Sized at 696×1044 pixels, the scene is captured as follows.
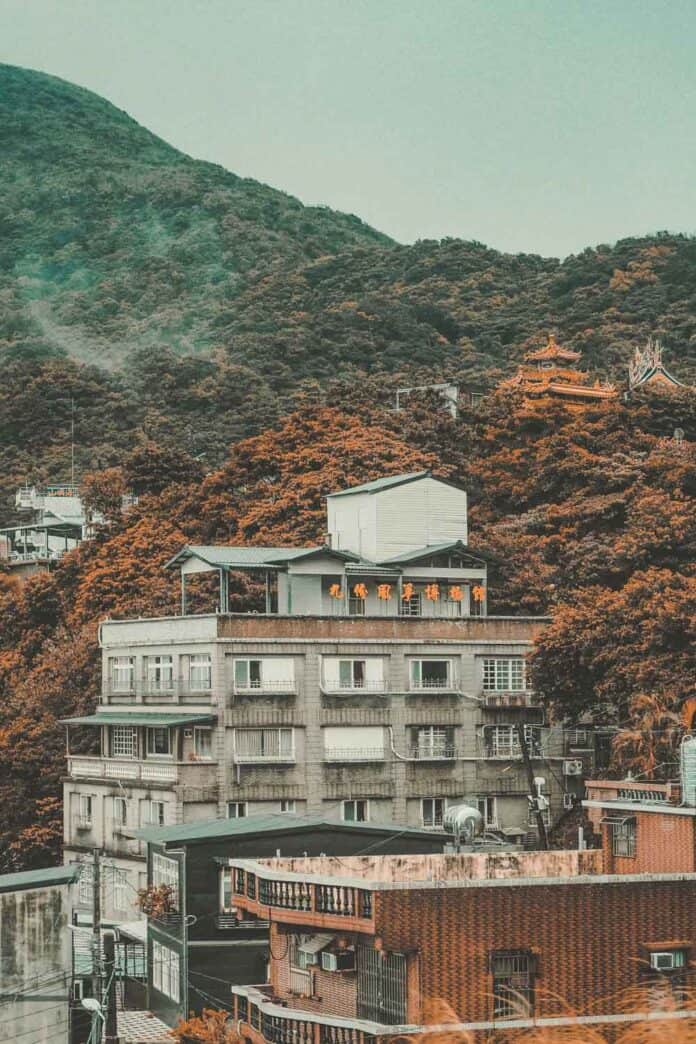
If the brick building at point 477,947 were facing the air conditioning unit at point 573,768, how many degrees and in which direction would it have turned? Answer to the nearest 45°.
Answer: approximately 135° to its right

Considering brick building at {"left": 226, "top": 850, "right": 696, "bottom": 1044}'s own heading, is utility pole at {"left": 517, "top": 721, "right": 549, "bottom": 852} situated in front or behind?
behind

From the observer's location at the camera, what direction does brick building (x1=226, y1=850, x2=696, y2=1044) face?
facing the viewer and to the left of the viewer

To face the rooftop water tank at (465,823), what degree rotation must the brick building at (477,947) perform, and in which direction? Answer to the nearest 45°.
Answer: approximately 135° to its right

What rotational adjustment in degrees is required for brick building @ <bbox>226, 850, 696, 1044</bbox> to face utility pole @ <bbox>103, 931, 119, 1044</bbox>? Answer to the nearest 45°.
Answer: approximately 90° to its right

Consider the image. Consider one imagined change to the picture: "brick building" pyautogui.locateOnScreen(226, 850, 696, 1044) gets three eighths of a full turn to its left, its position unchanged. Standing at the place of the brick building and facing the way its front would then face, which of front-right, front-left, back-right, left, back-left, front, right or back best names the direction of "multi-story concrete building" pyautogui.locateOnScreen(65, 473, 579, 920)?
left
